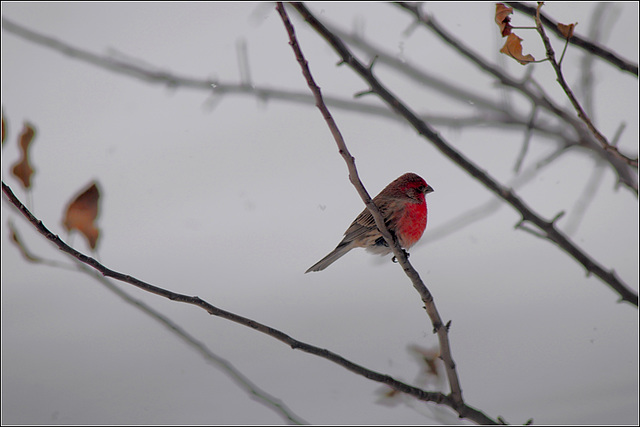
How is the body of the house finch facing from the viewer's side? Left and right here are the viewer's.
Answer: facing to the right of the viewer

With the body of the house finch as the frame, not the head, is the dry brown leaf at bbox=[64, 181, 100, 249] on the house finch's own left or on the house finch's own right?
on the house finch's own right

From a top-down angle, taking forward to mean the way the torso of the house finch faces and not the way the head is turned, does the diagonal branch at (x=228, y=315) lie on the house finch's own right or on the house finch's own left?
on the house finch's own right
